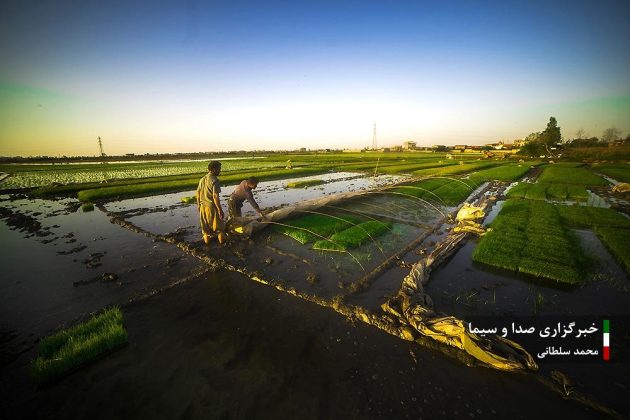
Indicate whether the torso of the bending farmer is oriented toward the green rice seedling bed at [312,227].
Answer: yes

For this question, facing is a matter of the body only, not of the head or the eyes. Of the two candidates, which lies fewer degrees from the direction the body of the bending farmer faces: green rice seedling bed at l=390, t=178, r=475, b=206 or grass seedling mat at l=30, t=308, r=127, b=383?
the green rice seedling bed

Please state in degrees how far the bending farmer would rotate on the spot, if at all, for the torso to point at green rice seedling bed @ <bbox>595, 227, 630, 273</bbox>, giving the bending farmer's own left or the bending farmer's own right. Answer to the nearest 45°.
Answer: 0° — they already face it

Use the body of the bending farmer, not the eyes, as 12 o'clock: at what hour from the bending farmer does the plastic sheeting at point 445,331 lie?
The plastic sheeting is roughly at 2 o'clock from the bending farmer.

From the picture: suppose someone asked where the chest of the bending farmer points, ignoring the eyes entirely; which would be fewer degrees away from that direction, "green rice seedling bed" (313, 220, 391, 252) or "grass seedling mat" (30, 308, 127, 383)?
the green rice seedling bed

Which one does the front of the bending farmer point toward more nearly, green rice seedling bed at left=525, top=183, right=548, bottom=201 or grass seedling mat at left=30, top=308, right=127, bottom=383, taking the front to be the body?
the green rice seedling bed

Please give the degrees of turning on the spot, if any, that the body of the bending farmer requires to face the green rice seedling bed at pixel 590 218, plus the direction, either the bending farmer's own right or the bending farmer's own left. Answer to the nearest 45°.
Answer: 0° — they already face it

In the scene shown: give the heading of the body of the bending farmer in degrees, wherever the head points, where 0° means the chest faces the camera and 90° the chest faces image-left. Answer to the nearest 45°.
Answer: approximately 270°

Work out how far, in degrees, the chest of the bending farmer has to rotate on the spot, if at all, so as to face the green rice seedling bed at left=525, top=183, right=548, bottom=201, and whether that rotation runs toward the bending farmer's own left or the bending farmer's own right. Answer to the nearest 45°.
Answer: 0° — they already face it
